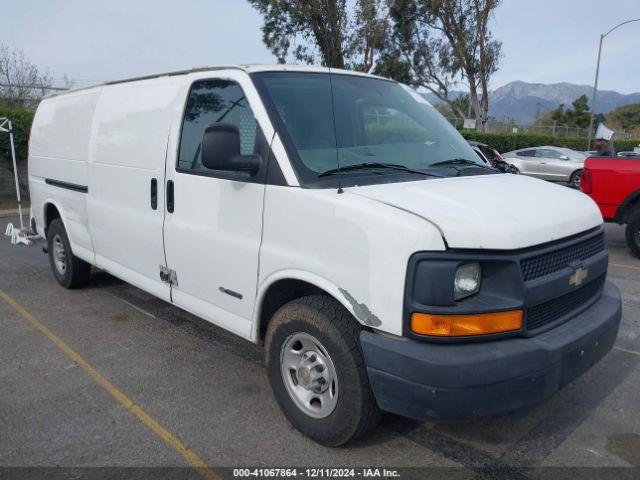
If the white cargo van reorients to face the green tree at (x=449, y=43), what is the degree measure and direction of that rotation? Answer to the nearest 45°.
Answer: approximately 135° to its left

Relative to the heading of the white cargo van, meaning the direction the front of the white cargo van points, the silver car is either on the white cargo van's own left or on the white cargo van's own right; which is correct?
on the white cargo van's own left

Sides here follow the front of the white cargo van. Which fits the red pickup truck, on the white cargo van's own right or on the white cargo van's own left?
on the white cargo van's own left

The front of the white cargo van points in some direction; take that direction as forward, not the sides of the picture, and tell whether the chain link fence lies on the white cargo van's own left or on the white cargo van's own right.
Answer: on the white cargo van's own left

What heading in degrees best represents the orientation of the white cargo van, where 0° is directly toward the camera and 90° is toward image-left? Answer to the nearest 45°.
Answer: approximately 315°
